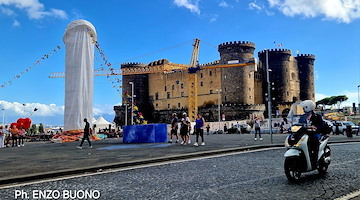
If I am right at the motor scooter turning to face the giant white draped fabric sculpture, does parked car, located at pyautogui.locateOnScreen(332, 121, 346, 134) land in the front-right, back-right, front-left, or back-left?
front-right

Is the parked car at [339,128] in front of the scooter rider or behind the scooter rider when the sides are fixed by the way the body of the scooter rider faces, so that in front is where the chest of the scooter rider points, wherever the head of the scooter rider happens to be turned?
behind

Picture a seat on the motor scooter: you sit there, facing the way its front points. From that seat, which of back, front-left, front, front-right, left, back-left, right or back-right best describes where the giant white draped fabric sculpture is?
right

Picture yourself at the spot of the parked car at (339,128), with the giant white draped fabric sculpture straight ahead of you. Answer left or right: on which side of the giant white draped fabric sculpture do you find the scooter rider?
left

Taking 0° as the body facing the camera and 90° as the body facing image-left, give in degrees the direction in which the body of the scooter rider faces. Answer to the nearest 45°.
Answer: approximately 45°

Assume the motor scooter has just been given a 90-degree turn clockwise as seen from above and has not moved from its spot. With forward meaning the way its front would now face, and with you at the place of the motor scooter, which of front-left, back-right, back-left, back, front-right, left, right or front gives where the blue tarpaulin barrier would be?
front

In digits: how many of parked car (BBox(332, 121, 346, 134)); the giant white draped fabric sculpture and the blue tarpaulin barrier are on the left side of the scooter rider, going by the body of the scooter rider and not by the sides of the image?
0

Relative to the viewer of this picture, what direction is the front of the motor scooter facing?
facing the viewer and to the left of the viewer

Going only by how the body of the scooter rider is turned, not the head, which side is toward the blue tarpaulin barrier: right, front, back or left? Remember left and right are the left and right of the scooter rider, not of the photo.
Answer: right

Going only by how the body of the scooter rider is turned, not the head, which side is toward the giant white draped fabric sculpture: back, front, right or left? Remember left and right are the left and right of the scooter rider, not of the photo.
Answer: right
